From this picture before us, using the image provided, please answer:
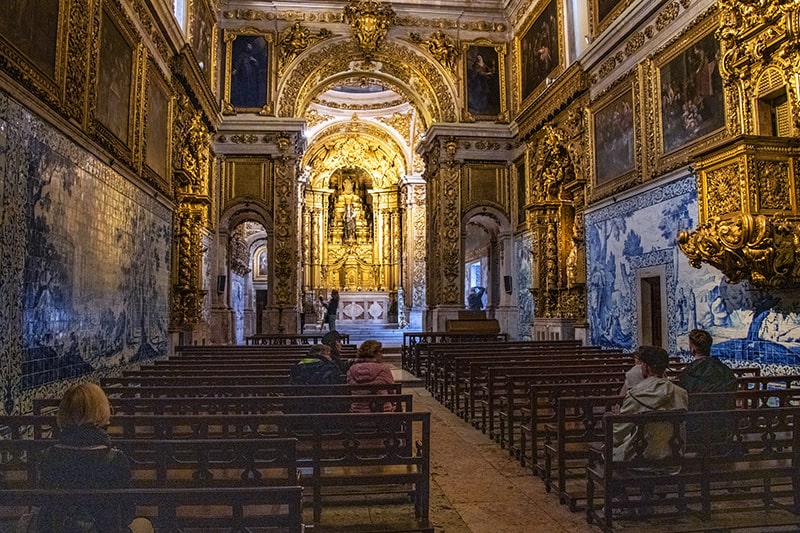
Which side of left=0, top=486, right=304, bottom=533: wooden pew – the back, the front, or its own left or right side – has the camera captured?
back

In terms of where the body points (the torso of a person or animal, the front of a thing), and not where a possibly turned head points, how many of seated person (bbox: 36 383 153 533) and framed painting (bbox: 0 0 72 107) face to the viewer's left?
0

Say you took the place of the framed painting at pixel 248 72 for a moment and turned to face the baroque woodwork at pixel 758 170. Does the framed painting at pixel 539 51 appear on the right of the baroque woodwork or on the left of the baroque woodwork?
left

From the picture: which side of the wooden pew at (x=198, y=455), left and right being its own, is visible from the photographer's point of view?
back

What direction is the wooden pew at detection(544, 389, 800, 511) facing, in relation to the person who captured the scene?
facing away from the viewer and to the left of the viewer

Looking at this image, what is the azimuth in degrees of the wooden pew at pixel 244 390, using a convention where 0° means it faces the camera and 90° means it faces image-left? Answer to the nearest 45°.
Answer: approximately 180°

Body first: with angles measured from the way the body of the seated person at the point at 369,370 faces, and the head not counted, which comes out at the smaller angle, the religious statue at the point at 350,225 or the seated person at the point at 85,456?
the religious statue

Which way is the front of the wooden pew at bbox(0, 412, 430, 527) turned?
away from the camera

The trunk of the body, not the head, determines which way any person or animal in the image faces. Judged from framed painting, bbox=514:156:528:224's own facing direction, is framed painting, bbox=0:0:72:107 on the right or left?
on its left

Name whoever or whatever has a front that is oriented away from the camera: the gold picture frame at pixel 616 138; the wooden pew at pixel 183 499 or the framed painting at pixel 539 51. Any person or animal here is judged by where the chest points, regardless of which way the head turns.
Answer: the wooden pew

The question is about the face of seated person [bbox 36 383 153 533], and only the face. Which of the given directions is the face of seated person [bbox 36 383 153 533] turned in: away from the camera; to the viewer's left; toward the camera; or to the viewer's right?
away from the camera

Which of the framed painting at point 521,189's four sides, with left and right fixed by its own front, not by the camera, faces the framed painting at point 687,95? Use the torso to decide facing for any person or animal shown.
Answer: left

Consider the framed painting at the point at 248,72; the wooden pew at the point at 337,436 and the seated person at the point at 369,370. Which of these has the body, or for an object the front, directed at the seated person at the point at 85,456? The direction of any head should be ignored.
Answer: the framed painting

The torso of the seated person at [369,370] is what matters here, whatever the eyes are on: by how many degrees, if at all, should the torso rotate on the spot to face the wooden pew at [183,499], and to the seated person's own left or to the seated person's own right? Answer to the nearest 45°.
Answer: approximately 180°

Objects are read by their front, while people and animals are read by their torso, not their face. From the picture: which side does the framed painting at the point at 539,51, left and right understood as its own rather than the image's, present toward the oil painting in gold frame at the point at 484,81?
right

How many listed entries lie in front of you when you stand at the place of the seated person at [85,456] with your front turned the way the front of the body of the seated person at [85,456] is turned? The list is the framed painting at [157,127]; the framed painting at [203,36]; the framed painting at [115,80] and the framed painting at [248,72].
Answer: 4

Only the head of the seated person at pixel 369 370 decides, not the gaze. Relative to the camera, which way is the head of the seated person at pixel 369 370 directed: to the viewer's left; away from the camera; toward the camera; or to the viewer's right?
away from the camera

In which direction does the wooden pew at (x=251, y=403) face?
away from the camera
